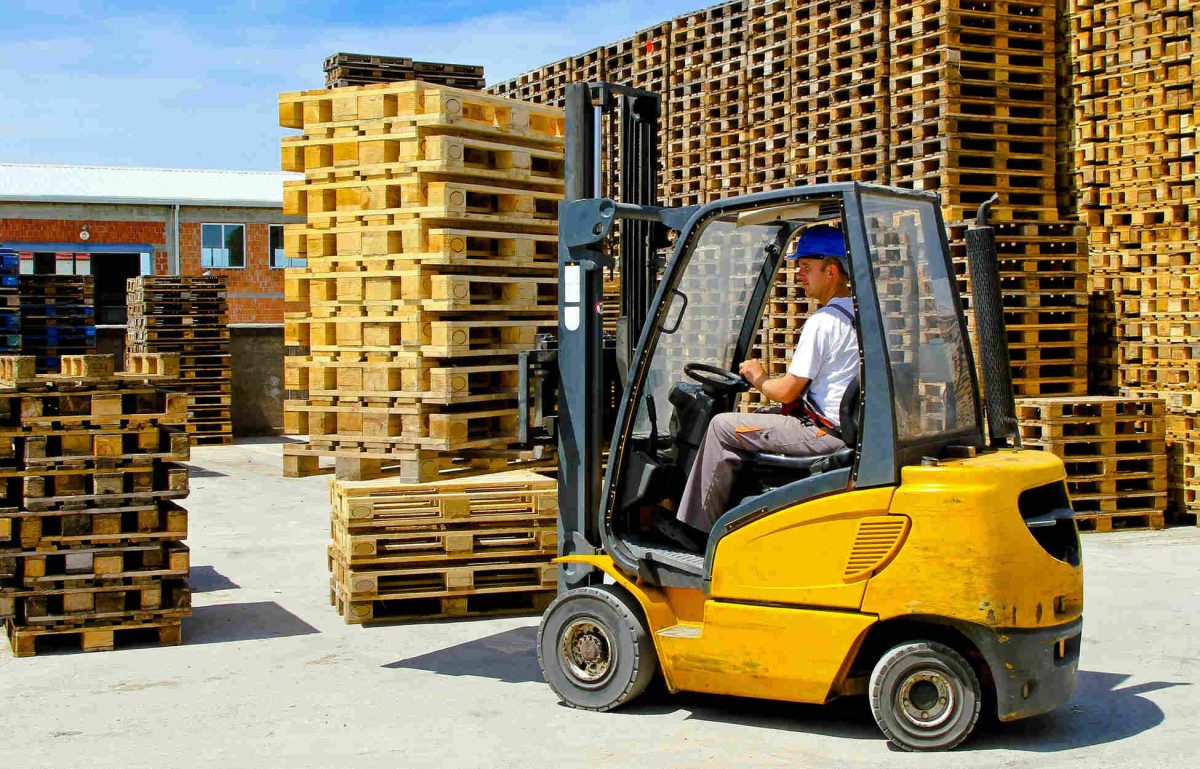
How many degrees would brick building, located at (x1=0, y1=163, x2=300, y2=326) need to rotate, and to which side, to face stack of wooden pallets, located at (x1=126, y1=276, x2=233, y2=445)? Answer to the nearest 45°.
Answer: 0° — it already faces it

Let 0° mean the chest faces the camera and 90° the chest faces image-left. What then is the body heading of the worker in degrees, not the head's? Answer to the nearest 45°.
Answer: approximately 90°

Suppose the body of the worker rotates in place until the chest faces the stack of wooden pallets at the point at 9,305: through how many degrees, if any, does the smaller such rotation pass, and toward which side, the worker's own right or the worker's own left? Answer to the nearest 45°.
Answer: approximately 45° to the worker's own right

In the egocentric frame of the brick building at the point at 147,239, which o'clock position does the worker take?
The worker is roughly at 12 o'clock from the brick building.

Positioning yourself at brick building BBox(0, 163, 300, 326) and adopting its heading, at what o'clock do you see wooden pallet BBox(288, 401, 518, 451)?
The wooden pallet is roughly at 12 o'clock from the brick building.

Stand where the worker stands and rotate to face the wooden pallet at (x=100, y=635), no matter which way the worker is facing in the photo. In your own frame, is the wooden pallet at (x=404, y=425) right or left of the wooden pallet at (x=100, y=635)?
right

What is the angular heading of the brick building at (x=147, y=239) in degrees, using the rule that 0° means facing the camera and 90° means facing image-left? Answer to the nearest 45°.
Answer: approximately 0°

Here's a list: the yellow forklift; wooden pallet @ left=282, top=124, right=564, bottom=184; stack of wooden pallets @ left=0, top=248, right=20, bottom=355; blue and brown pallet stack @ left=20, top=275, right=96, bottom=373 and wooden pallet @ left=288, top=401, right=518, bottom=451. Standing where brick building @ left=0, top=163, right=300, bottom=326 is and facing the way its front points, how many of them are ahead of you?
5

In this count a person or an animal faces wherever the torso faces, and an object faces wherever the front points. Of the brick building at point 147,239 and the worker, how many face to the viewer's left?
1

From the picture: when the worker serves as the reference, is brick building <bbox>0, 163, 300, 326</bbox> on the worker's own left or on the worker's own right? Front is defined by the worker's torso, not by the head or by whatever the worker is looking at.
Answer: on the worker's own right

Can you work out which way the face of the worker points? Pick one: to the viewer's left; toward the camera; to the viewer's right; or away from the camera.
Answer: to the viewer's left

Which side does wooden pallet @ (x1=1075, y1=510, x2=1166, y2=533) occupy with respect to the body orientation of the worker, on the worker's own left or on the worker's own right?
on the worker's own right
